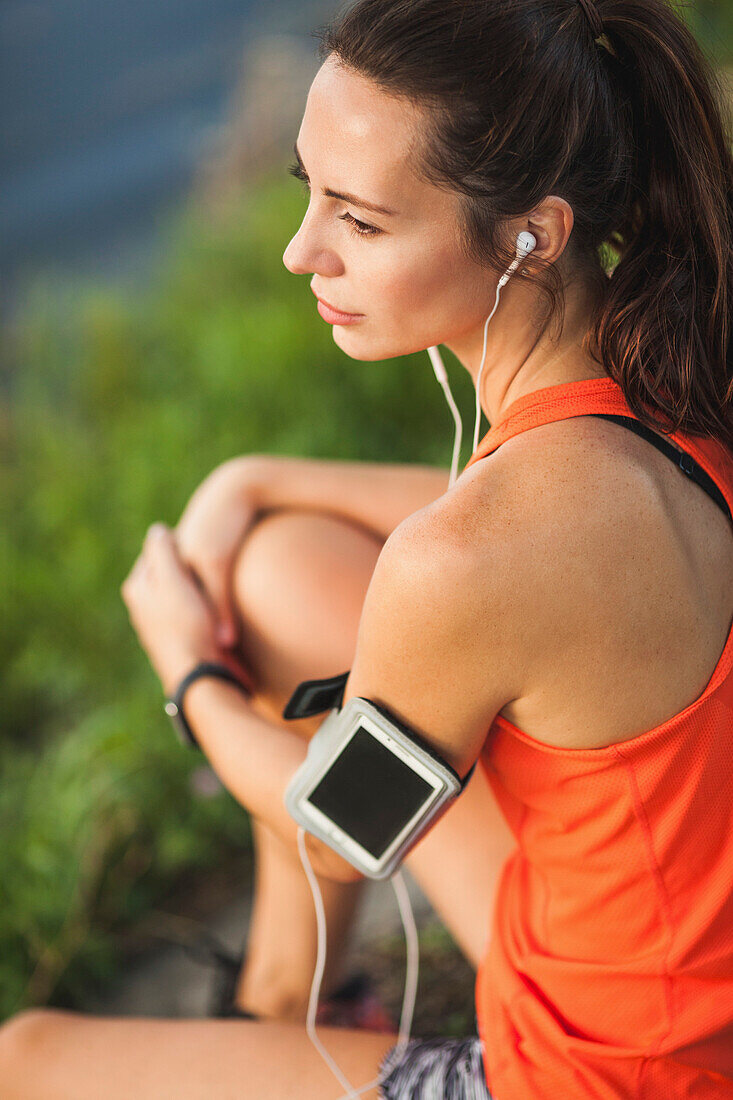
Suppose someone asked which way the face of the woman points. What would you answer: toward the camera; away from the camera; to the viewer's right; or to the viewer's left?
to the viewer's left

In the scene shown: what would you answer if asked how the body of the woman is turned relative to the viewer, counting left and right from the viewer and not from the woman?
facing to the left of the viewer
